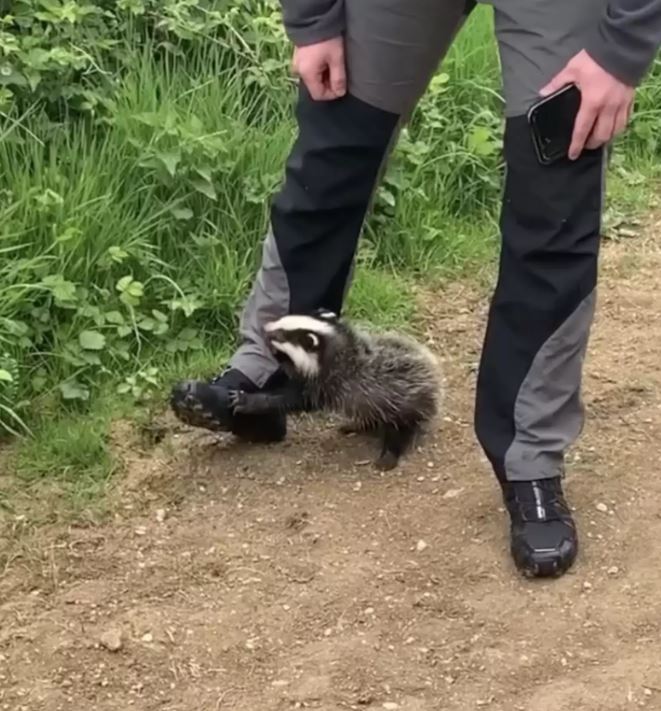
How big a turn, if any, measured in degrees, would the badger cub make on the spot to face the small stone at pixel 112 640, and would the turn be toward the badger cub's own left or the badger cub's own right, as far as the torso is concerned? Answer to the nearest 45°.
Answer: approximately 45° to the badger cub's own left

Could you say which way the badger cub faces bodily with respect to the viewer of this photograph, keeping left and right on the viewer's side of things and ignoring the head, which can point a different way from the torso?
facing to the left of the viewer
